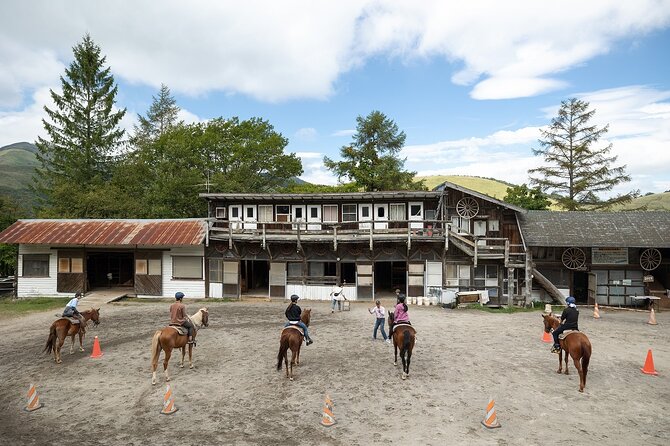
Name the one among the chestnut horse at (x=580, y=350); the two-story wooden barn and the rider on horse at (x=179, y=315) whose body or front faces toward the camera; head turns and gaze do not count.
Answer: the two-story wooden barn

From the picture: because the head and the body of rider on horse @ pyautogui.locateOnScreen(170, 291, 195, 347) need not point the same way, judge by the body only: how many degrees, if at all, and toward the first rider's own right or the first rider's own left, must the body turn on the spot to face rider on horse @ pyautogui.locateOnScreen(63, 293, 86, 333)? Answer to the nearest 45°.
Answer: approximately 90° to the first rider's own left

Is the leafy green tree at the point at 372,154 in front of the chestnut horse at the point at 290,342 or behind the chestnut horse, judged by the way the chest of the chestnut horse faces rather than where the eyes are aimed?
in front

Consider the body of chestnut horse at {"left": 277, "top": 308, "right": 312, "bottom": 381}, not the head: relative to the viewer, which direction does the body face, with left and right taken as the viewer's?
facing away from the viewer and to the right of the viewer

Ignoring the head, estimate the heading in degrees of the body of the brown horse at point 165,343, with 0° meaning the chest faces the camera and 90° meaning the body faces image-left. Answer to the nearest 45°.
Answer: approximately 225°

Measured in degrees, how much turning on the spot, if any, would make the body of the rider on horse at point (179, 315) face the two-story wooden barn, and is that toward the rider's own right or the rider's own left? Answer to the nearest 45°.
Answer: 0° — they already face it

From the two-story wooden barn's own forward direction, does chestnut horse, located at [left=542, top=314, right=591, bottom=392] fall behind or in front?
in front

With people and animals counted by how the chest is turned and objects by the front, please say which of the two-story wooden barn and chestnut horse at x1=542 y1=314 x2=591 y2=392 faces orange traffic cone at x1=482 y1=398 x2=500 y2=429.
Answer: the two-story wooden barn

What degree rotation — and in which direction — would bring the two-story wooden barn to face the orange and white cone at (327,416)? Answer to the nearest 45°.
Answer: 0° — it already faces it

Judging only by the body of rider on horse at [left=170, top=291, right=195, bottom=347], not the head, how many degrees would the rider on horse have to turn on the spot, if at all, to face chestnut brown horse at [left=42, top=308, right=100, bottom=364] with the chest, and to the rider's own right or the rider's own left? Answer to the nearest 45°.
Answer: approximately 90° to the rider's own left

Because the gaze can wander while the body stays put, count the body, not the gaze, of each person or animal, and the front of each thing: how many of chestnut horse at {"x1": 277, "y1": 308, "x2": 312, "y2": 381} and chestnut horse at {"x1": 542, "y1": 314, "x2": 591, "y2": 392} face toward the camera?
0

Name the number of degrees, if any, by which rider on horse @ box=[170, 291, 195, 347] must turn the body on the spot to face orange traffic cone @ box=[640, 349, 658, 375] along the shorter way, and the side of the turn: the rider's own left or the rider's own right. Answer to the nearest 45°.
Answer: approximately 45° to the rider's own right
